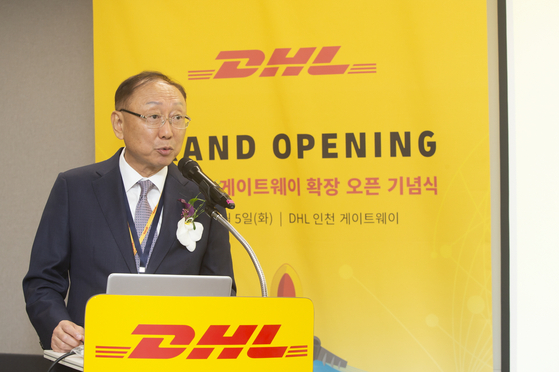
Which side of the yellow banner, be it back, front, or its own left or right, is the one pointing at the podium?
front

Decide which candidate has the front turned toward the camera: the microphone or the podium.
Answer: the podium

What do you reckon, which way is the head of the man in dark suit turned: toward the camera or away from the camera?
toward the camera

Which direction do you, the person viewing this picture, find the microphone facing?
facing to the left of the viewer

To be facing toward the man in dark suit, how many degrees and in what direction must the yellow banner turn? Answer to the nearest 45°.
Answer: approximately 45° to its right

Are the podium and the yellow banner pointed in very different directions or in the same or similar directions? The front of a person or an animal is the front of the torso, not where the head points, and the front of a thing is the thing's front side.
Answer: same or similar directions

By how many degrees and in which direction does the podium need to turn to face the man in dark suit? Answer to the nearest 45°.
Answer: approximately 180°

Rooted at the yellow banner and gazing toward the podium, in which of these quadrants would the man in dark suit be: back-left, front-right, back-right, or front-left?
front-right

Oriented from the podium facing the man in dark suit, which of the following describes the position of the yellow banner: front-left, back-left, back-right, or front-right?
front-right

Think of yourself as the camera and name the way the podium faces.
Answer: facing the viewer

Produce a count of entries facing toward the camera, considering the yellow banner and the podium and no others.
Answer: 2
